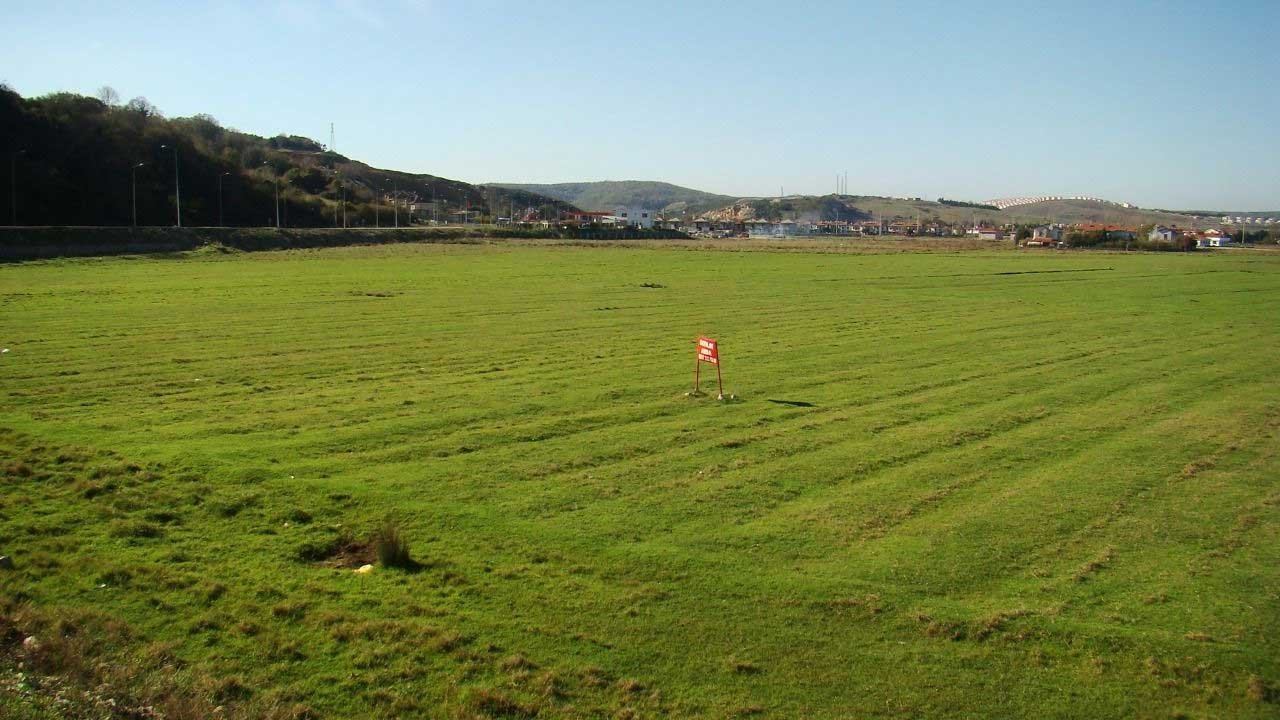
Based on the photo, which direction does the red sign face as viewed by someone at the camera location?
facing the viewer and to the left of the viewer

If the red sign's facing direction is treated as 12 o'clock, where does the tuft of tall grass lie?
The tuft of tall grass is roughly at 11 o'clock from the red sign.
